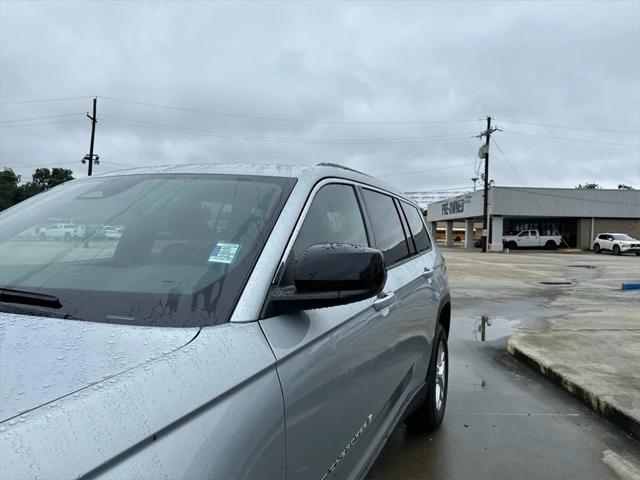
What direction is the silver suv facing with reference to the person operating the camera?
facing the viewer and to the left of the viewer

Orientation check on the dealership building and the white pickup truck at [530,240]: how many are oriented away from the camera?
0

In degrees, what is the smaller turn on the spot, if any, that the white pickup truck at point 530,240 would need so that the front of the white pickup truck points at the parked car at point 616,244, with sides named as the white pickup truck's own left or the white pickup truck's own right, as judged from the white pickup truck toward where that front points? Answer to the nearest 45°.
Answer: approximately 135° to the white pickup truck's own left

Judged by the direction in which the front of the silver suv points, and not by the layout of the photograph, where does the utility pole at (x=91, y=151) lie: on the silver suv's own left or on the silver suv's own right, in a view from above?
on the silver suv's own right

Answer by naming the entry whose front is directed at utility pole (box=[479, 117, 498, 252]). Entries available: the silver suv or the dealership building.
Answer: the dealership building

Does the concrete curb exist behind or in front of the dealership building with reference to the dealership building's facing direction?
in front

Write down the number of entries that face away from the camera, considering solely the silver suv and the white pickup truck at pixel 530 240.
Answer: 0

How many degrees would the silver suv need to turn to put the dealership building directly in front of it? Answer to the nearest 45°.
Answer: approximately 180°

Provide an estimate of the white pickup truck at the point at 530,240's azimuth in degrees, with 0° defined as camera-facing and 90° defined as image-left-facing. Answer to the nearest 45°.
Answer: approximately 90°

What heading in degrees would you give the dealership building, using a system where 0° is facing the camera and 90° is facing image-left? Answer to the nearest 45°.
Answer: approximately 45°
